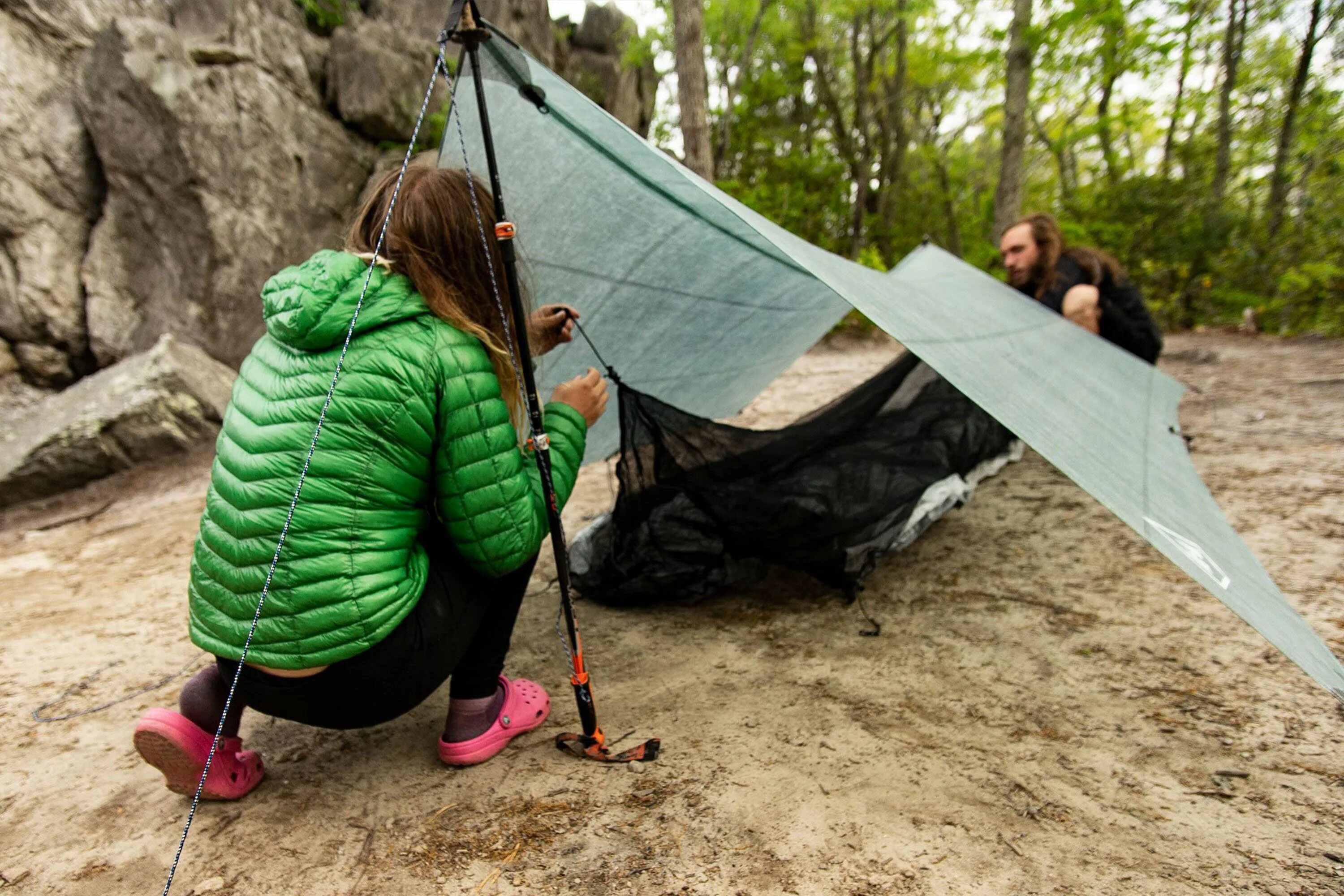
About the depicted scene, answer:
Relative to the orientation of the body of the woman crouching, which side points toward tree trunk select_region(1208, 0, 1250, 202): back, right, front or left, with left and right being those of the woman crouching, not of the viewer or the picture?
front

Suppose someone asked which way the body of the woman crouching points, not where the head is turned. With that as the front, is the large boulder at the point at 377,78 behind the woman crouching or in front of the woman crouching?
in front

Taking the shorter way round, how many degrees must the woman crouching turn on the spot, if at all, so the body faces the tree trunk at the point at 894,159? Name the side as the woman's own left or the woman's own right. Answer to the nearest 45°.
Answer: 0° — they already face it

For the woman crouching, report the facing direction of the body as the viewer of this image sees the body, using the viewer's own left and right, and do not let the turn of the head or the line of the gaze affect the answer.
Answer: facing away from the viewer and to the right of the viewer

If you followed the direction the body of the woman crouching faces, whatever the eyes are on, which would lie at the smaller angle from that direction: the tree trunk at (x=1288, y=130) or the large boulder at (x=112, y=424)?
the tree trunk

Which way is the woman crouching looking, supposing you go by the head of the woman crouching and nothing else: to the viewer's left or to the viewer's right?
to the viewer's right

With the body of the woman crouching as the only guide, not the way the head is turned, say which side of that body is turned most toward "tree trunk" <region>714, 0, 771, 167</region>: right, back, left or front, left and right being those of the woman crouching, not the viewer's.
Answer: front

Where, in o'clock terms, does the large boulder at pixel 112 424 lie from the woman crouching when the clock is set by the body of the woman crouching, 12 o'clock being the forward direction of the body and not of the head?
The large boulder is roughly at 10 o'clock from the woman crouching.
